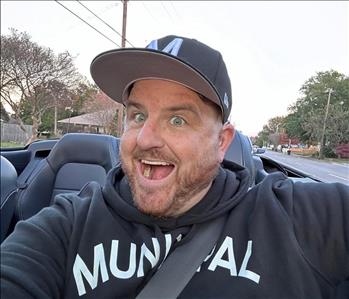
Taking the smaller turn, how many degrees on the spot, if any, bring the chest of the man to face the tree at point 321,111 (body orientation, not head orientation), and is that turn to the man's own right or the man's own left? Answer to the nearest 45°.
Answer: approximately 135° to the man's own left

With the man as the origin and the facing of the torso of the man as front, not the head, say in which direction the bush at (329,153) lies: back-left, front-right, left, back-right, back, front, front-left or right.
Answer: back-left

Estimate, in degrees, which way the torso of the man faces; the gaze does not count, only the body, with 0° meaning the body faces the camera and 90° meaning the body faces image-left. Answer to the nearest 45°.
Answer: approximately 0°

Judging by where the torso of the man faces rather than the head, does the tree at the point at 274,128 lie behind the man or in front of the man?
behind

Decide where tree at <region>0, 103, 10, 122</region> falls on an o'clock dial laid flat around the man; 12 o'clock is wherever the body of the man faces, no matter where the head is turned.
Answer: The tree is roughly at 5 o'clock from the man.

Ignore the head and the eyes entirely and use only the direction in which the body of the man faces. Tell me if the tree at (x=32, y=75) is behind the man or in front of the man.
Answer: behind

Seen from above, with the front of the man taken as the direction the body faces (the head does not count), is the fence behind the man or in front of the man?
behind
